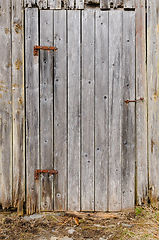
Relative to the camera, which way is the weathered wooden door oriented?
toward the camera
